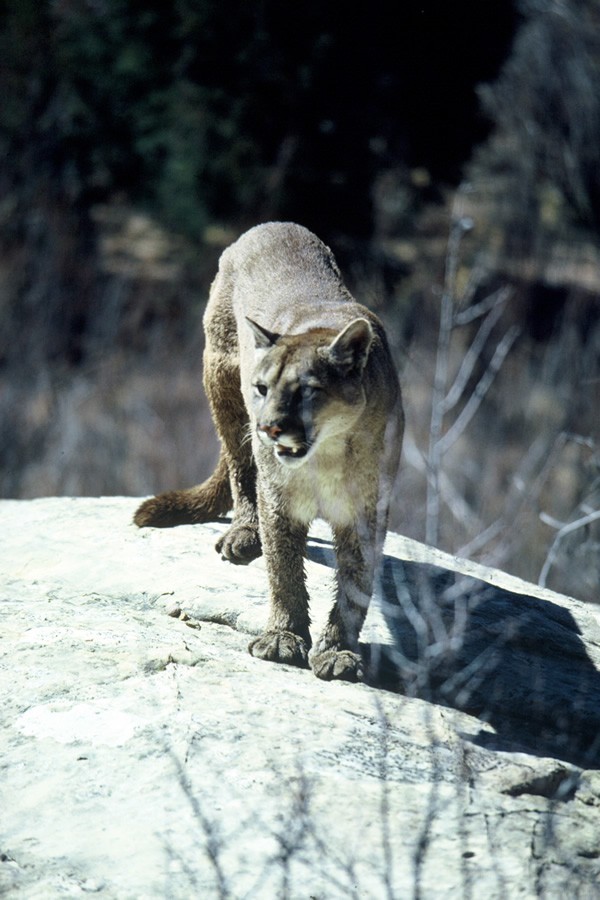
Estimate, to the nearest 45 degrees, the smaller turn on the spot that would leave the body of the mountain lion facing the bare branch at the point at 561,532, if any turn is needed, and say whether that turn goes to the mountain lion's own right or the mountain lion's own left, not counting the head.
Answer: approximately 135° to the mountain lion's own left

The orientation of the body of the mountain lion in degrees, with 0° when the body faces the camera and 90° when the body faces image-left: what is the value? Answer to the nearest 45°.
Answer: approximately 0°
